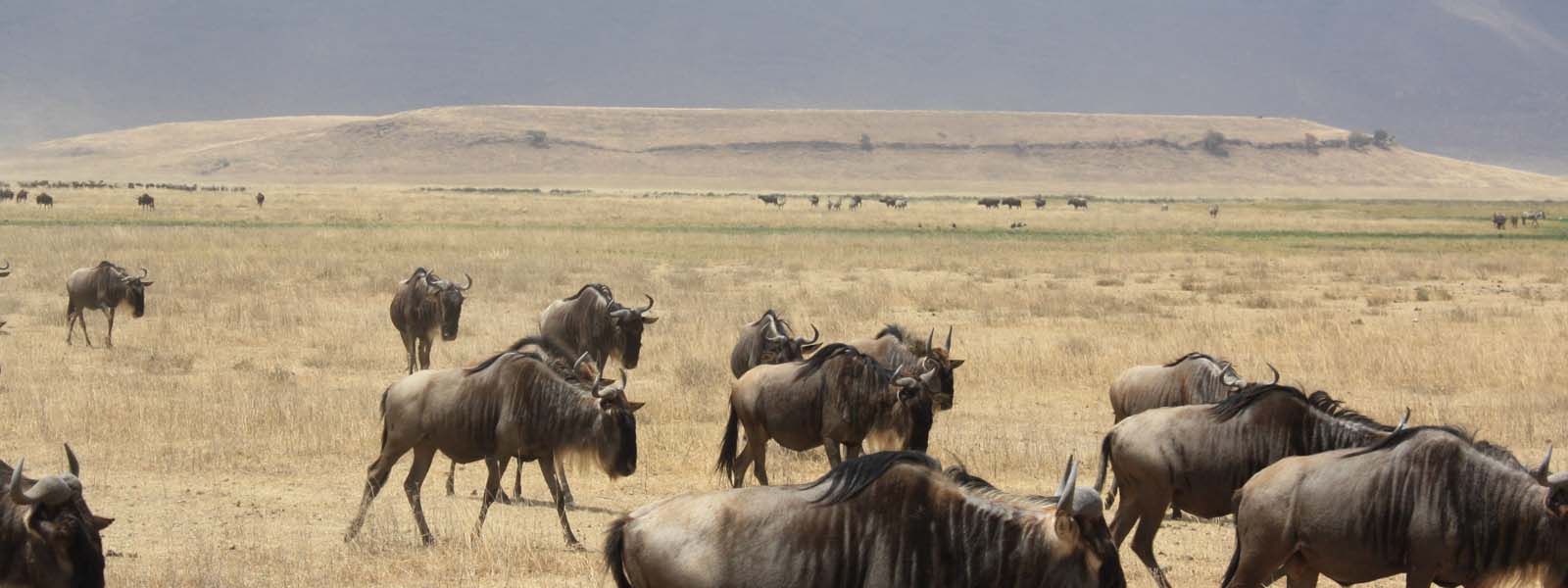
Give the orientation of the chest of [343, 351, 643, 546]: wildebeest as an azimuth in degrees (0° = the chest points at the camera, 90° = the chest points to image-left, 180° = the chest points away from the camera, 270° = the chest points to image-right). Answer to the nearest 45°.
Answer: approximately 270°

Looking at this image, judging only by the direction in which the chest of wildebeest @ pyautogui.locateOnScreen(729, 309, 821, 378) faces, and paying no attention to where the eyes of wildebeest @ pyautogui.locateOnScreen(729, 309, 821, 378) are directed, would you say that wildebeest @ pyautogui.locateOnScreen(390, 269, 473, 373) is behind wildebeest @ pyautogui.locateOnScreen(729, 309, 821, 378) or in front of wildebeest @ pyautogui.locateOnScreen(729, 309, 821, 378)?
behind

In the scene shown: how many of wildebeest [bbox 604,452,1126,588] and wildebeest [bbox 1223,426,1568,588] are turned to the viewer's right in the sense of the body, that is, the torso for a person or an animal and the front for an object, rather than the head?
2

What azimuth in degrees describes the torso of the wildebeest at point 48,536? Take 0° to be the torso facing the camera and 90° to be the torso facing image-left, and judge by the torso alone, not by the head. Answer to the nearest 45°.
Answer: approximately 315°

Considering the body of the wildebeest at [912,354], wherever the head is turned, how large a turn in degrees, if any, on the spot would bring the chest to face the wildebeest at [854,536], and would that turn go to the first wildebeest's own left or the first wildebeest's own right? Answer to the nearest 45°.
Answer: approximately 45° to the first wildebeest's own right

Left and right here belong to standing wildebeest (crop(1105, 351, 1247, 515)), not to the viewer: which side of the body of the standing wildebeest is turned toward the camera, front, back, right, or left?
right

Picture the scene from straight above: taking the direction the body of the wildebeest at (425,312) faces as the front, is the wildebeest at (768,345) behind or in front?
in front

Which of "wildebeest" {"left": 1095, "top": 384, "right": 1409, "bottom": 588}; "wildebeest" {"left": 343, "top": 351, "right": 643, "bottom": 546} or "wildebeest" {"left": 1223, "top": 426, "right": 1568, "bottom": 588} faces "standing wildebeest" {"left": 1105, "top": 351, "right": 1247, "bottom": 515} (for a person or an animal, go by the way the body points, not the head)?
"wildebeest" {"left": 343, "top": 351, "right": 643, "bottom": 546}

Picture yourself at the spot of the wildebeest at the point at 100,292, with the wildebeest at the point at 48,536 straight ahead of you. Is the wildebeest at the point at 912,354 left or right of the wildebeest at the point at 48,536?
left

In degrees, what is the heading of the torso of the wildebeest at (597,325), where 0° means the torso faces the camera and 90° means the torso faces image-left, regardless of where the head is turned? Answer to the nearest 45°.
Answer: approximately 315°

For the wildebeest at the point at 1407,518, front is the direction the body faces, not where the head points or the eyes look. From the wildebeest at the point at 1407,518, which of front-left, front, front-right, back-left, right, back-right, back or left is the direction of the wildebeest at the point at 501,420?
back
